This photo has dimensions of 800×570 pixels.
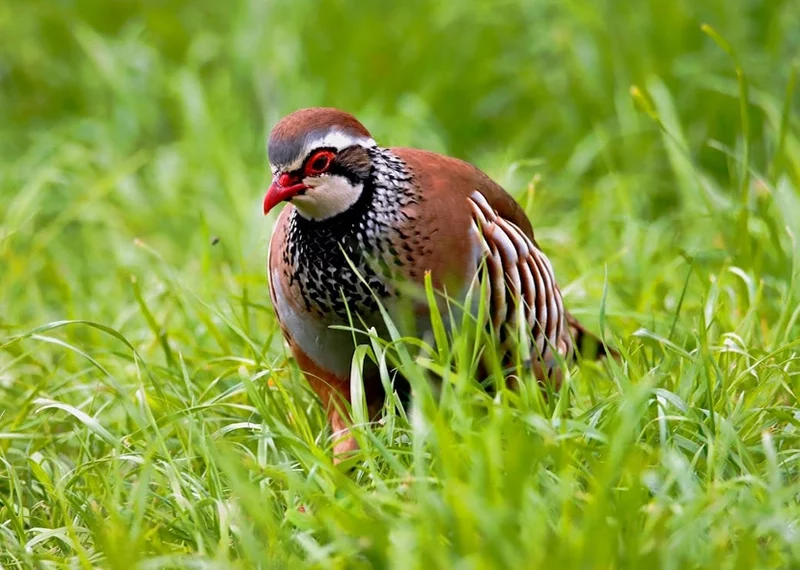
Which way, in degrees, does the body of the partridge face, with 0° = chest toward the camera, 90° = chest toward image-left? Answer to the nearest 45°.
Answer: approximately 45°
